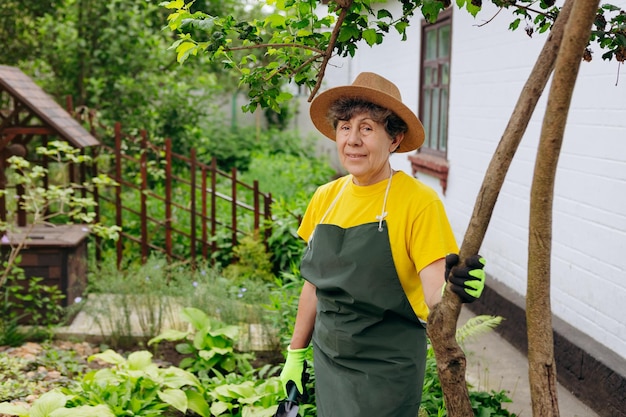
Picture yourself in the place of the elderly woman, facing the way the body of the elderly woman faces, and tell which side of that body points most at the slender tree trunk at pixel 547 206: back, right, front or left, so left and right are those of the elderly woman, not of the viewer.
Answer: left

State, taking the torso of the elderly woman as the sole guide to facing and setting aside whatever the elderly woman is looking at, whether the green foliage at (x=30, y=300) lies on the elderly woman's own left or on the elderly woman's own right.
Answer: on the elderly woman's own right

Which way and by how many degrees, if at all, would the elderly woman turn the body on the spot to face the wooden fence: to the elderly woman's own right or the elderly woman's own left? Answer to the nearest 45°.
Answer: approximately 90° to the elderly woman's own right

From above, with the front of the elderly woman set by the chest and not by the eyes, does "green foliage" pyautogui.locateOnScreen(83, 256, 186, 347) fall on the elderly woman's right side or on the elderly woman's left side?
on the elderly woman's right side

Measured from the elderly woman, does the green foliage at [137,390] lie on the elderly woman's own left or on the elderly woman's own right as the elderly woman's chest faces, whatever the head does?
on the elderly woman's own right

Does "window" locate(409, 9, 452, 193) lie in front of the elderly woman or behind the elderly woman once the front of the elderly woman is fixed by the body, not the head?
behind

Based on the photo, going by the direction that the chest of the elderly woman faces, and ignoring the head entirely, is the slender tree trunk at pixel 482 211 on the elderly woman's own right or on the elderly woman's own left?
on the elderly woman's own left

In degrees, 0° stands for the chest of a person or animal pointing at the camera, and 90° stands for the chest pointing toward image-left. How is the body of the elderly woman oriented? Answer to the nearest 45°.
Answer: approximately 45°

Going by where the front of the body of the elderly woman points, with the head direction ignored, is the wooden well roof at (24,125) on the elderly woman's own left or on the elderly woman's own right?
on the elderly woman's own right
